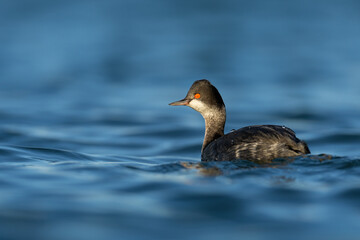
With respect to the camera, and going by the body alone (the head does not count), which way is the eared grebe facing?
to the viewer's left
